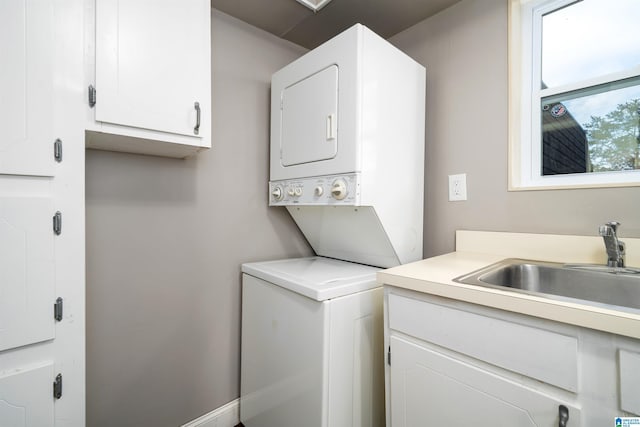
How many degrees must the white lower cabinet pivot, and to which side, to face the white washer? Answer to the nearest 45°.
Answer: approximately 45° to its right

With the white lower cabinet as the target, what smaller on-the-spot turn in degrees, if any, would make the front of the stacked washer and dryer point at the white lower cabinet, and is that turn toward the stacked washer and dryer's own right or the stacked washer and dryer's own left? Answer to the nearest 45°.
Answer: approximately 90° to the stacked washer and dryer's own left

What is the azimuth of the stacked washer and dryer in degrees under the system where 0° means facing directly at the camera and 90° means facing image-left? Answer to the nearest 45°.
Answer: approximately 45°

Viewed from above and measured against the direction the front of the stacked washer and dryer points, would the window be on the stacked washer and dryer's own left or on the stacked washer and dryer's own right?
on the stacked washer and dryer's own left

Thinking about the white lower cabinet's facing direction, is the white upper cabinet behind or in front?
in front

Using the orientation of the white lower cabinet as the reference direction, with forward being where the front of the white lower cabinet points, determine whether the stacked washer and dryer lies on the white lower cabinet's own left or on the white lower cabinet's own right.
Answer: on the white lower cabinet's own right

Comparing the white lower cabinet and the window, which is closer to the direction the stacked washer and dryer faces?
the white lower cabinet

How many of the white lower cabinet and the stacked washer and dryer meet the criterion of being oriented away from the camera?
0

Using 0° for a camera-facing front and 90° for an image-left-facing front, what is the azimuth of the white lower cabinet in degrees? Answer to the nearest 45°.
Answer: approximately 45°

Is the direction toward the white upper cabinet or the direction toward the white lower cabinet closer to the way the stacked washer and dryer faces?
the white upper cabinet

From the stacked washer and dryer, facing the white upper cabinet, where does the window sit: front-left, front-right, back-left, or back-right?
back-left

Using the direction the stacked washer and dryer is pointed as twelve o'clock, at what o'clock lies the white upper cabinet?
The white upper cabinet is roughly at 1 o'clock from the stacked washer and dryer.
